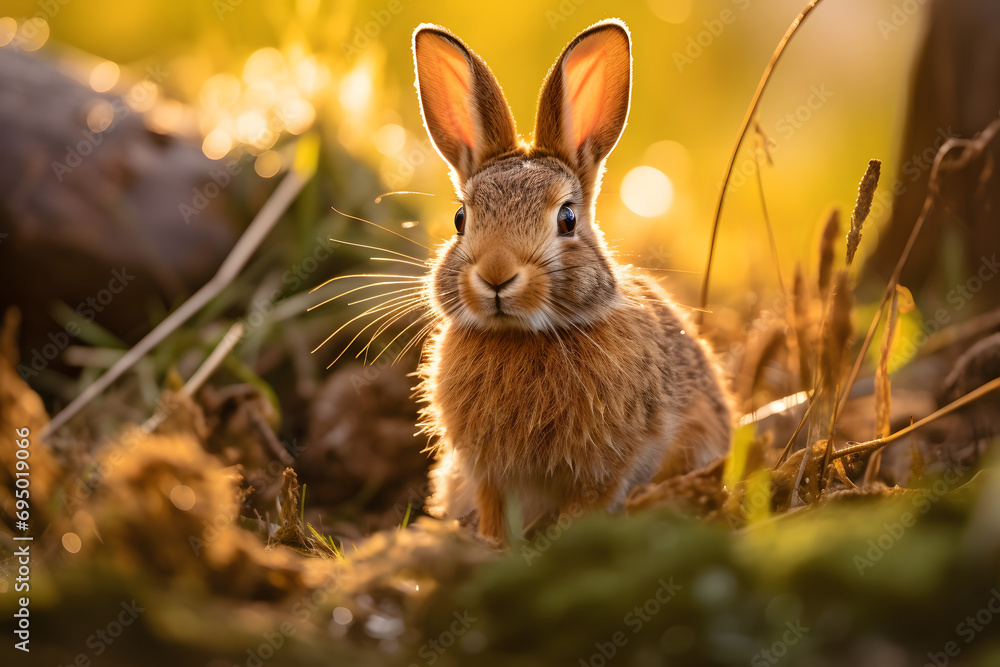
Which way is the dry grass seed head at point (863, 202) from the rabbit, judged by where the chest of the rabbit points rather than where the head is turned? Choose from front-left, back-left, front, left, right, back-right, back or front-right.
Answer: left

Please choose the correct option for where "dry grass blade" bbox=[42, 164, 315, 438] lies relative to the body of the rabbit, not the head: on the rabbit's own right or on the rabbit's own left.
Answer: on the rabbit's own right

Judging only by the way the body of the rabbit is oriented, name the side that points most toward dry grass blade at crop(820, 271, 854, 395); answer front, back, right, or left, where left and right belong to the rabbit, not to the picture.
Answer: left

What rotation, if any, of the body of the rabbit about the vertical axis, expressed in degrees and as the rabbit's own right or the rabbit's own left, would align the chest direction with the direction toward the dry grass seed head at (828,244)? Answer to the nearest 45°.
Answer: approximately 135° to the rabbit's own left

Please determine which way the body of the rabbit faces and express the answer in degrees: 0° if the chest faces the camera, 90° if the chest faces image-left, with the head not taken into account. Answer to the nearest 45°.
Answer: approximately 45°

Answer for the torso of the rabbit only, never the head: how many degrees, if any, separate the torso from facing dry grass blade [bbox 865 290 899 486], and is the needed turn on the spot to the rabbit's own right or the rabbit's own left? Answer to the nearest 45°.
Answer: approximately 90° to the rabbit's own left

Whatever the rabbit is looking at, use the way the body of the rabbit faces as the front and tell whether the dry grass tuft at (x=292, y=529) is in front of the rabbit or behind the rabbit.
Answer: in front

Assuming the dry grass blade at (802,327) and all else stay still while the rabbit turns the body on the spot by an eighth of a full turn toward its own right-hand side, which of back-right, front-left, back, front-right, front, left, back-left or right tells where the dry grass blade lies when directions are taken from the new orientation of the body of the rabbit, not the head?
back
